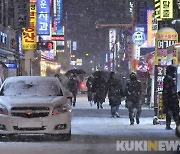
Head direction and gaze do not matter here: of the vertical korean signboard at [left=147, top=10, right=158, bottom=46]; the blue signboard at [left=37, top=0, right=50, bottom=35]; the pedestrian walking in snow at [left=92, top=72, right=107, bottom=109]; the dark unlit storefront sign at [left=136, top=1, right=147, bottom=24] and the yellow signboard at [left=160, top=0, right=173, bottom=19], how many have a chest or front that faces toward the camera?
4

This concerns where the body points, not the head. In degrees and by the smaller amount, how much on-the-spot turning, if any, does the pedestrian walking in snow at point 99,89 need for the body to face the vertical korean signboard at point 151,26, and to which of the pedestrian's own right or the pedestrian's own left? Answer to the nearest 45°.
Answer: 0° — they already face it

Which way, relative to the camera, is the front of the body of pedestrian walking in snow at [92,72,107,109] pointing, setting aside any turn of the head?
away from the camera

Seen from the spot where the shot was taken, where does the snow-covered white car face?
facing the viewer

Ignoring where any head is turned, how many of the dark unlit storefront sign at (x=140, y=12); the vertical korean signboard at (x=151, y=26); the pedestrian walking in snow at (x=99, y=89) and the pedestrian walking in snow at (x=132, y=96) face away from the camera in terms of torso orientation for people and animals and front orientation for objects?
1

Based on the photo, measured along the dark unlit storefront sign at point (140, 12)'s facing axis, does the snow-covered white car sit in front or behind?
in front

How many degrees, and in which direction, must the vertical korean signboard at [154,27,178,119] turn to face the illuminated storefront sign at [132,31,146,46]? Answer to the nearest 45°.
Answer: approximately 180°

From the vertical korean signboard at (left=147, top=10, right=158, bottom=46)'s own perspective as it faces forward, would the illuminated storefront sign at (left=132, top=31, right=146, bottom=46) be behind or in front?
behind

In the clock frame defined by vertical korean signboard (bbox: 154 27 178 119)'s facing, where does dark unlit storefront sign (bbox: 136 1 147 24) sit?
The dark unlit storefront sign is roughly at 6 o'clock from the vertical korean signboard.

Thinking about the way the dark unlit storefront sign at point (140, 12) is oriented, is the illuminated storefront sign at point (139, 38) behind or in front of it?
in front

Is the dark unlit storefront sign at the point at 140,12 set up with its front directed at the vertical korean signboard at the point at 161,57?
yes
